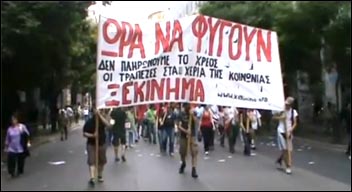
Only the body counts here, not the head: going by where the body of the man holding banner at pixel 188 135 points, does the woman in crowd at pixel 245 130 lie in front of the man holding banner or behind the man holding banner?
behind

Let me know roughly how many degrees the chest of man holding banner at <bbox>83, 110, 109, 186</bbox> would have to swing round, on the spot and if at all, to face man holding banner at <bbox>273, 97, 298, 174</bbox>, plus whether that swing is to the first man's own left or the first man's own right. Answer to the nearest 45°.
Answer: approximately 90° to the first man's own left

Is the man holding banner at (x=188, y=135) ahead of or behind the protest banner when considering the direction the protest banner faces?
behind

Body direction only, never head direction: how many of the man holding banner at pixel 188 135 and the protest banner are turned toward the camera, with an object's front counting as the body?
2

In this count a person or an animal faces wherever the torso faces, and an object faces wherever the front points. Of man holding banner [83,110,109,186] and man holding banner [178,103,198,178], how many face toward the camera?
2

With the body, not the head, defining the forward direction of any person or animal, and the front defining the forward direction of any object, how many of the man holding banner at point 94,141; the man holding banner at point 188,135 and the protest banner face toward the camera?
3

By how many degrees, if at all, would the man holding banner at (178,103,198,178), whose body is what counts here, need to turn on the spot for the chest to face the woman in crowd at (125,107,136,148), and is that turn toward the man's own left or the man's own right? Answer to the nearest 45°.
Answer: approximately 135° to the man's own right

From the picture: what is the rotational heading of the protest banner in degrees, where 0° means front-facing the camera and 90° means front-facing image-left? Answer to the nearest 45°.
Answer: approximately 0°

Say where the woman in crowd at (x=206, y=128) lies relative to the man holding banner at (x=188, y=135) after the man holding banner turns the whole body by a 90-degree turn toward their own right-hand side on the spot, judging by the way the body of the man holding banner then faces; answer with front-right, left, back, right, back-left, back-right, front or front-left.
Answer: right

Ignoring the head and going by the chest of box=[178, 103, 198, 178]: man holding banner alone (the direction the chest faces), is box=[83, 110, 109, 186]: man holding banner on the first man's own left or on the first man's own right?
on the first man's own right
